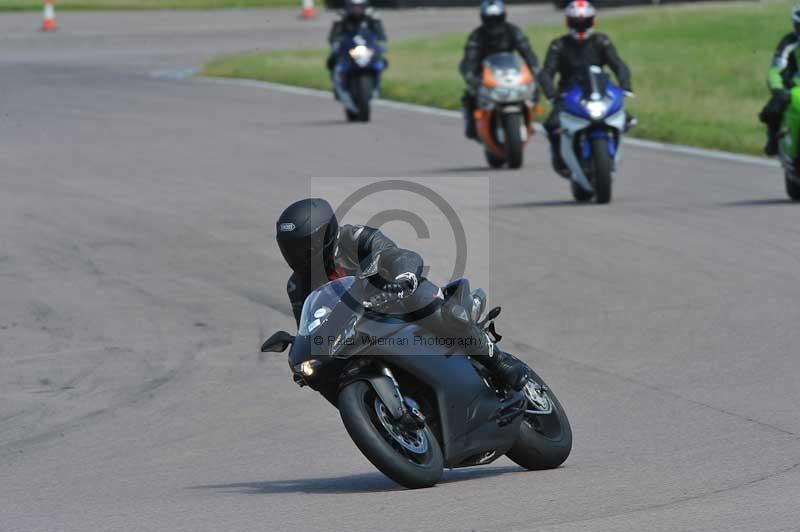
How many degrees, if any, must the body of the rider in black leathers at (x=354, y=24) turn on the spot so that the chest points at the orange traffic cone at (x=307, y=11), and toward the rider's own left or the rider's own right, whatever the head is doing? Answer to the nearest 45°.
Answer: approximately 180°

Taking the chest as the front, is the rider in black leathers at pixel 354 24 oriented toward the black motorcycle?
yes

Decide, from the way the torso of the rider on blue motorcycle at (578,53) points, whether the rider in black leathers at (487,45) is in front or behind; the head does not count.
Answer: behind

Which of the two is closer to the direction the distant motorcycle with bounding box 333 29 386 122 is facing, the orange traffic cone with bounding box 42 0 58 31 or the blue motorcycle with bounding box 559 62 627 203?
the blue motorcycle

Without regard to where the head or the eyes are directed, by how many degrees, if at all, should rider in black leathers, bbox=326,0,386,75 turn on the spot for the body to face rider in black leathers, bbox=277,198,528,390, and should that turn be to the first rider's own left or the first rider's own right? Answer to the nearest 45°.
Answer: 0° — they already face them

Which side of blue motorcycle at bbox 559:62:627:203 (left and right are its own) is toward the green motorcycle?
left
